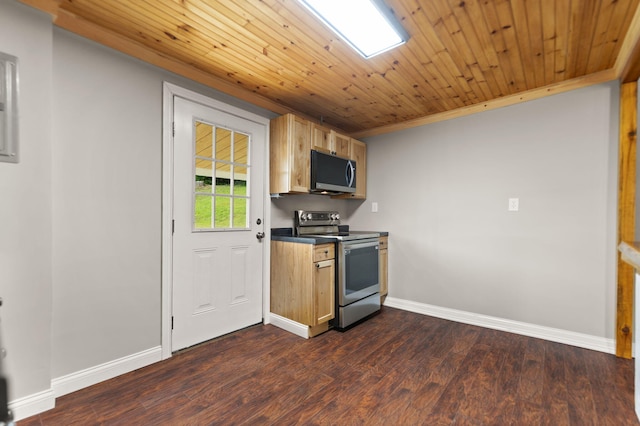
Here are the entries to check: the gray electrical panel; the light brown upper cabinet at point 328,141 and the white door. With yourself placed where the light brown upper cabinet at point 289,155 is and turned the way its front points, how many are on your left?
1

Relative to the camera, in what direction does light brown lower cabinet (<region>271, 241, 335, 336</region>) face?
facing the viewer and to the right of the viewer

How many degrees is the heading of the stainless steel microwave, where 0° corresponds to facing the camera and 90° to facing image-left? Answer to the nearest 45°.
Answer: approximately 315°

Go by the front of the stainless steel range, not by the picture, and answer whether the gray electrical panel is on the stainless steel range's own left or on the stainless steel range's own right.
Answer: on the stainless steel range's own right

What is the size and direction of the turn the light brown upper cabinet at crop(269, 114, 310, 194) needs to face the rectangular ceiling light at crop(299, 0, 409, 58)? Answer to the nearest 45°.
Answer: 0° — it already faces it

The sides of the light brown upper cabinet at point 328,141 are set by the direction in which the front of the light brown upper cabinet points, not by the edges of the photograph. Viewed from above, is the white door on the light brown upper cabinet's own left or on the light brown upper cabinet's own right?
on the light brown upper cabinet's own right

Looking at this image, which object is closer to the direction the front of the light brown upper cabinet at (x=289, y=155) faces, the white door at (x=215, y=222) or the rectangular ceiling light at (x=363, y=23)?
the rectangular ceiling light

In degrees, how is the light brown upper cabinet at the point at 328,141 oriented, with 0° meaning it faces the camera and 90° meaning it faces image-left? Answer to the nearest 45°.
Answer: approximately 315°
